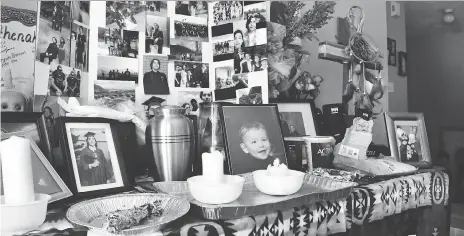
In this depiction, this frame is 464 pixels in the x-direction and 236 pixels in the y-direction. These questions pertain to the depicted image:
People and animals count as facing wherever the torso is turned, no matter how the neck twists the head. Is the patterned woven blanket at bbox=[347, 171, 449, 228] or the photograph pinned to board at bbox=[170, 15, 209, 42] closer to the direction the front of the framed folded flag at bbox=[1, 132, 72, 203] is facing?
the patterned woven blanket

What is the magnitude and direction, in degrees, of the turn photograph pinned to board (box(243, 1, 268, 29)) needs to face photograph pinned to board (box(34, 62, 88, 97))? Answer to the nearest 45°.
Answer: approximately 45° to its right

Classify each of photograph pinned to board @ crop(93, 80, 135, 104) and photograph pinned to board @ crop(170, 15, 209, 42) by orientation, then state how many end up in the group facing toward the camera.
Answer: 2

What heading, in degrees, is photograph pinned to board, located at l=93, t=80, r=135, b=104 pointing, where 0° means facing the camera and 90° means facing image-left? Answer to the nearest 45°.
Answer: approximately 0°

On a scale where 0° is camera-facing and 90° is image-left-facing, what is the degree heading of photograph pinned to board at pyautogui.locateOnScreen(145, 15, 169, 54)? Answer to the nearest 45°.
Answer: approximately 0°
